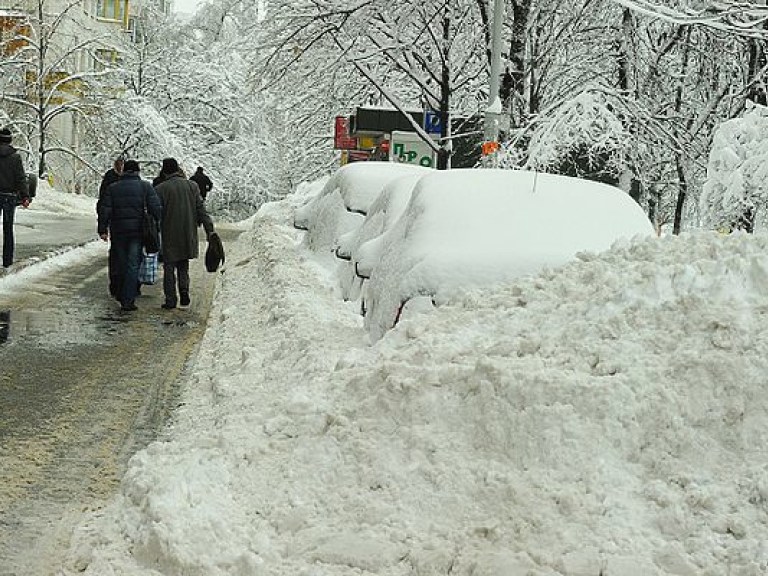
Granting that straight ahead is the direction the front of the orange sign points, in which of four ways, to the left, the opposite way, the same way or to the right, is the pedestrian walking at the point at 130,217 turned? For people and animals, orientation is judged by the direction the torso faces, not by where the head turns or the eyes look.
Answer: the opposite way

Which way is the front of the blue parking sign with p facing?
toward the camera

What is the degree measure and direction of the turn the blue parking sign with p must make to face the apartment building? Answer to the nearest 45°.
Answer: approximately 135° to its right

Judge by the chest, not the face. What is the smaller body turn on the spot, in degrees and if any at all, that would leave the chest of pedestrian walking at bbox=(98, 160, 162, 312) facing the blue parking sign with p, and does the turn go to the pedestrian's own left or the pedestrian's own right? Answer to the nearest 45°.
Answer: approximately 45° to the pedestrian's own right

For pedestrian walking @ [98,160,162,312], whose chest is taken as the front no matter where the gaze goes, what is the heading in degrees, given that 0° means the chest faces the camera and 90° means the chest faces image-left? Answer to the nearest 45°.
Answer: approximately 180°

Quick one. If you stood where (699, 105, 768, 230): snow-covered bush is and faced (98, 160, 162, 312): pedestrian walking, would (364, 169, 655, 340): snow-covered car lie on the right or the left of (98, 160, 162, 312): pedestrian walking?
left

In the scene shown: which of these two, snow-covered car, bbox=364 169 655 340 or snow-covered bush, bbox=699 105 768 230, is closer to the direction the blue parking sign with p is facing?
the snow-covered car

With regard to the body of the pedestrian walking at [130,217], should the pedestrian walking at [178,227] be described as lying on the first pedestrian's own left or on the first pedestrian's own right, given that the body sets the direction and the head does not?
on the first pedestrian's own right

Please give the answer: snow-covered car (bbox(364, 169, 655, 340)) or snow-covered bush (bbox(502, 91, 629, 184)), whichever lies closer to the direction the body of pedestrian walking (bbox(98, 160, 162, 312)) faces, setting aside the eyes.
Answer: the snow-covered bush

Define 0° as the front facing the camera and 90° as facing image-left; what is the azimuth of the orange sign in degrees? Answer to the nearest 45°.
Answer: approximately 0°
